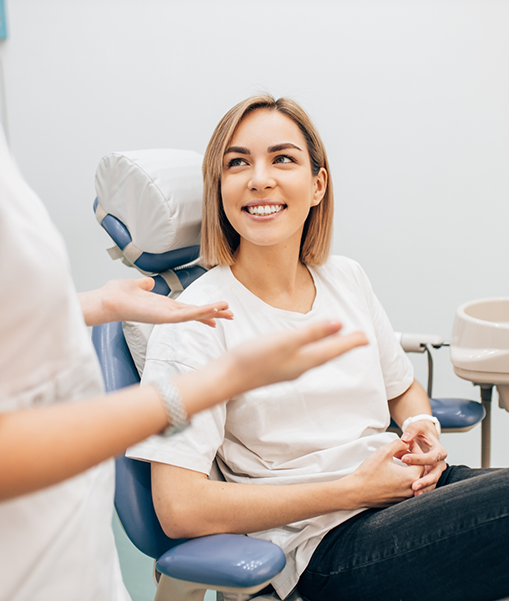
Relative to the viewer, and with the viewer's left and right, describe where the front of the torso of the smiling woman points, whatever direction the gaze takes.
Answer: facing the viewer and to the right of the viewer

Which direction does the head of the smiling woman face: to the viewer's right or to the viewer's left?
to the viewer's left
